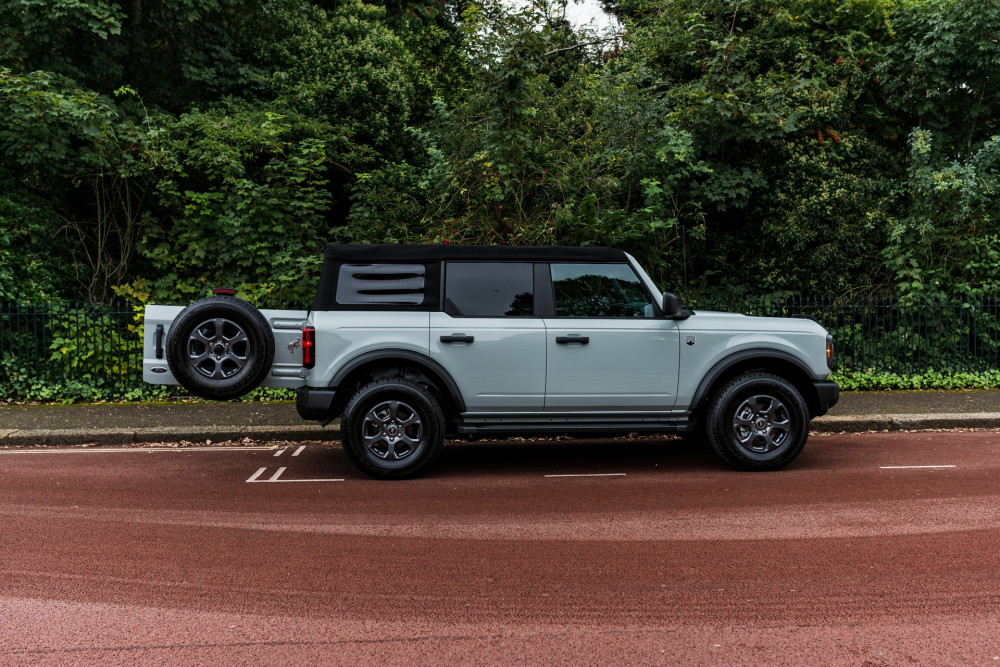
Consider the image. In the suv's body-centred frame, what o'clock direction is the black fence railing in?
The black fence railing is roughly at 10 o'clock from the suv.

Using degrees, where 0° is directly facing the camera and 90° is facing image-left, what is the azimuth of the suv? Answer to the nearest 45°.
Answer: approximately 270°
